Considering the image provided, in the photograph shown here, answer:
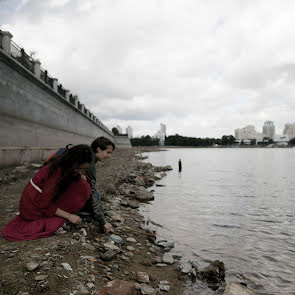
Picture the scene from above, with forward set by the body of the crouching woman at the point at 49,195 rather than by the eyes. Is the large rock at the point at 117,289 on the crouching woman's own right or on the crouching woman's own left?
on the crouching woman's own right

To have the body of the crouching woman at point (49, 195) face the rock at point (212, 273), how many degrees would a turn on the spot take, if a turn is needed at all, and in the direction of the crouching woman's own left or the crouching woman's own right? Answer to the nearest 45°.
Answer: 0° — they already face it

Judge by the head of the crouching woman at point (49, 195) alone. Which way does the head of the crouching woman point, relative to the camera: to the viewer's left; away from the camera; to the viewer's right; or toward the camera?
to the viewer's right

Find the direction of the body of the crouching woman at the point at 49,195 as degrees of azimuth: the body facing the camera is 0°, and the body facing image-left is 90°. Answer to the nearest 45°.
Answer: approximately 270°

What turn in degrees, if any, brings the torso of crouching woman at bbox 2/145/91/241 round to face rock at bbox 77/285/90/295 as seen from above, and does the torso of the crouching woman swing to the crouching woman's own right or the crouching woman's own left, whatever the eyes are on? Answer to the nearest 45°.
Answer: approximately 90° to the crouching woman's own right
